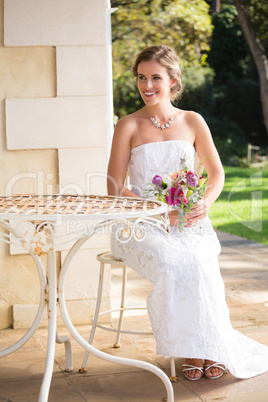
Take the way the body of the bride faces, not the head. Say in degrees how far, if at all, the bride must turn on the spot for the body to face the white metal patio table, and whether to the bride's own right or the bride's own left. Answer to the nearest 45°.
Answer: approximately 45° to the bride's own right

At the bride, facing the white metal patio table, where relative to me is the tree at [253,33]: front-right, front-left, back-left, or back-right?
back-right

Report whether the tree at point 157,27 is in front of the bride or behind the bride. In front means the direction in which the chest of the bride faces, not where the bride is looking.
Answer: behind

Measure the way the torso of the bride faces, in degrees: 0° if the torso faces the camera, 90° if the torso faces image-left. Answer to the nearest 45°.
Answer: approximately 0°

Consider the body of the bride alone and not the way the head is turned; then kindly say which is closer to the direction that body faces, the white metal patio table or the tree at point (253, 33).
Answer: the white metal patio table

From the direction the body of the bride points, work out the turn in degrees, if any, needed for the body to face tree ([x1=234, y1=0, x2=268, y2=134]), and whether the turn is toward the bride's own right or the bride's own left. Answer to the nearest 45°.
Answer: approximately 180°
